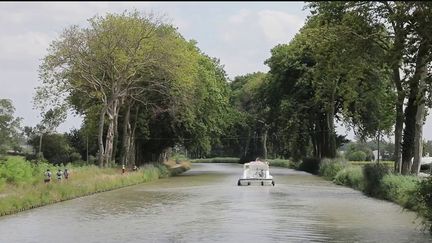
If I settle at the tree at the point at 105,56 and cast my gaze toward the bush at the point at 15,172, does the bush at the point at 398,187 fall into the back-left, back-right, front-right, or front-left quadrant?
front-left

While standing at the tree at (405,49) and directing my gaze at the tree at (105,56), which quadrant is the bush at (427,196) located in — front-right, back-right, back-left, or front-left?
back-left

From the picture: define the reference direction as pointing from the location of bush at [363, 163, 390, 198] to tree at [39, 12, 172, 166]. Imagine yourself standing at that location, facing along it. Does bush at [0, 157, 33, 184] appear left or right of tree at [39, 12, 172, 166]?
left

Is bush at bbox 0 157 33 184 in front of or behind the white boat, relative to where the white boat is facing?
behind

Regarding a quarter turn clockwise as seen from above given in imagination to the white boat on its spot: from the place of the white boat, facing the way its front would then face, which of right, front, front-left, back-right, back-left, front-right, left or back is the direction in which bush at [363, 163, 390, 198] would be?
front-right

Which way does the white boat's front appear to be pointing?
away from the camera
